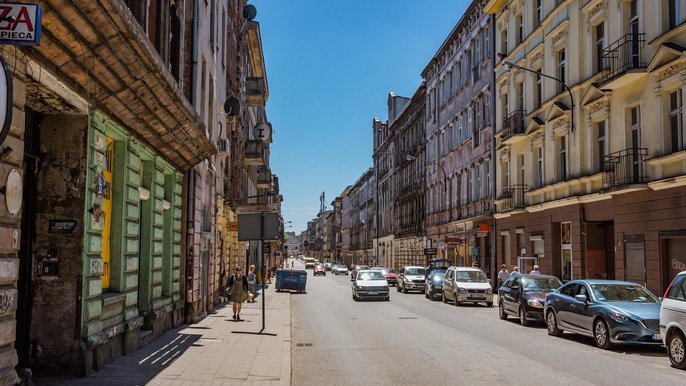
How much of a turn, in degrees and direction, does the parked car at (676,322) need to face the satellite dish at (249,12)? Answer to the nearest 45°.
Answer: approximately 180°

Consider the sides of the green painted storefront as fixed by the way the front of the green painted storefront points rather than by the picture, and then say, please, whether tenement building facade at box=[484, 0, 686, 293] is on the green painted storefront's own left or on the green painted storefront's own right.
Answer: on the green painted storefront's own left

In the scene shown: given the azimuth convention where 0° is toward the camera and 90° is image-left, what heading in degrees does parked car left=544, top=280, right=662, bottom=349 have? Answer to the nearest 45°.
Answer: approximately 315°

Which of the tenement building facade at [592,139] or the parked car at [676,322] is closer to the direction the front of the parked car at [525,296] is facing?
the parked car

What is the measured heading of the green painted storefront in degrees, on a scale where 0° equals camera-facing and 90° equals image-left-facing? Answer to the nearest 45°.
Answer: approximately 315°

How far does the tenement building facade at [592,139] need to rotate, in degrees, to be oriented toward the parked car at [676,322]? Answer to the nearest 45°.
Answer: approximately 45° to its left

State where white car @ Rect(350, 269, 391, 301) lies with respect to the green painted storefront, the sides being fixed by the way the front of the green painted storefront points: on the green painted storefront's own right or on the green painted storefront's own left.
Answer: on the green painted storefront's own left

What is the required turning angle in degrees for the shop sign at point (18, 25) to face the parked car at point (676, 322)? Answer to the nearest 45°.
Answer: approximately 90° to its left

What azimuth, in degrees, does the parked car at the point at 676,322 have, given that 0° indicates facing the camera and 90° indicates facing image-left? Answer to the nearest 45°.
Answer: approximately 315°

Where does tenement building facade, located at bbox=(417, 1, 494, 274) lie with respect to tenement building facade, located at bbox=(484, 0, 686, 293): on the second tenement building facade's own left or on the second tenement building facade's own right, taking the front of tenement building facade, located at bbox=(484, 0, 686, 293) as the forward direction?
on the second tenement building facade's own right
